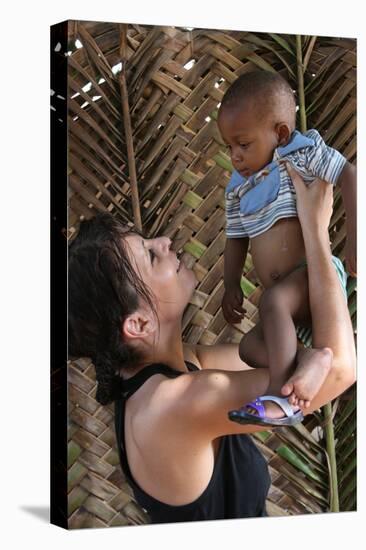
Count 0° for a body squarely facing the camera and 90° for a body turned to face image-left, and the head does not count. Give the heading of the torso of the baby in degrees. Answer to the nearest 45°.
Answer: approximately 45°

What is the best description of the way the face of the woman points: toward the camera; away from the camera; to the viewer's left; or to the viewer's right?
to the viewer's right

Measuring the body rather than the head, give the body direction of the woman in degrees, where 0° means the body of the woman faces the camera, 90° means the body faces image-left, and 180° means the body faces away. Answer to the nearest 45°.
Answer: approximately 270°
